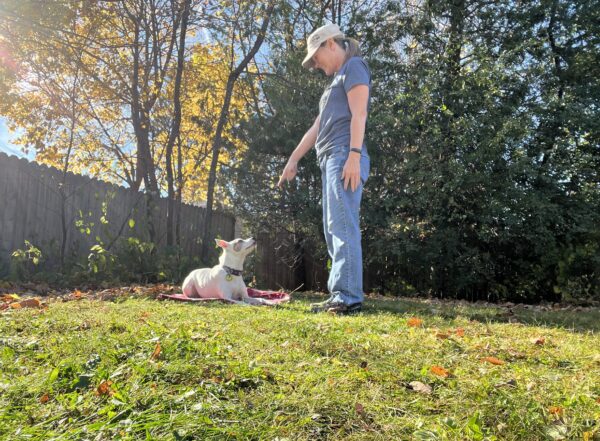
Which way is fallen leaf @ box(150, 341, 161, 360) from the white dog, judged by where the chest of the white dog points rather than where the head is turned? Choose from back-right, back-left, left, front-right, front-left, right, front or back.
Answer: right

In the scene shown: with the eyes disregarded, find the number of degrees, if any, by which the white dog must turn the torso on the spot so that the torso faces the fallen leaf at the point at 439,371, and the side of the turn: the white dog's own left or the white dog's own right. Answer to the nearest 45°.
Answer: approximately 90° to the white dog's own right

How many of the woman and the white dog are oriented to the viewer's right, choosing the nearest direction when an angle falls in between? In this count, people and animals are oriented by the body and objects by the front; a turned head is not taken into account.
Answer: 1

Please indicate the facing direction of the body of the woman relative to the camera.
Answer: to the viewer's left

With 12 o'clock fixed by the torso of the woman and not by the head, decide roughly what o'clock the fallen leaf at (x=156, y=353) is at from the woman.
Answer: The fallen leaf is roughly at 10 o'clock from the woman.

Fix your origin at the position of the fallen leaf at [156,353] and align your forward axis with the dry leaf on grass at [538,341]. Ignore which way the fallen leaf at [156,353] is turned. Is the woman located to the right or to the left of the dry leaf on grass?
left

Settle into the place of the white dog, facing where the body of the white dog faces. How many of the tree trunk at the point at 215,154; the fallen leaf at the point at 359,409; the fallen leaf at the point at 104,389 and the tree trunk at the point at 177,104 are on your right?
2

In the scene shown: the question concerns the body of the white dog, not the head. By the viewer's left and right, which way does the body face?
facing to the right of the viewer

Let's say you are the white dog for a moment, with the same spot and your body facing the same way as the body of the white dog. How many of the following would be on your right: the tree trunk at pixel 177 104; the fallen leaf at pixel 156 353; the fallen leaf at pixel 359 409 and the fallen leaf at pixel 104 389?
3

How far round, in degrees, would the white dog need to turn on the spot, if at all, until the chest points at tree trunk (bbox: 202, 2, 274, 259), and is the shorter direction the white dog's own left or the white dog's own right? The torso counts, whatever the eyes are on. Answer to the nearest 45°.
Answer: approximately 90° to the white dog's own left

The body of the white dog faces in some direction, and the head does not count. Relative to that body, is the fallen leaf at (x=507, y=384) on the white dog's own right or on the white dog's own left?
on the white dog's own right

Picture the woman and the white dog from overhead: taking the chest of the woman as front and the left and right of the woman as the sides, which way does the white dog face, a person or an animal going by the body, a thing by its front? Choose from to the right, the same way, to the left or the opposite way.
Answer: the opposite way

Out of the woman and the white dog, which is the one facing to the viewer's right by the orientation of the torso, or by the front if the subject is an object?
the white dog
